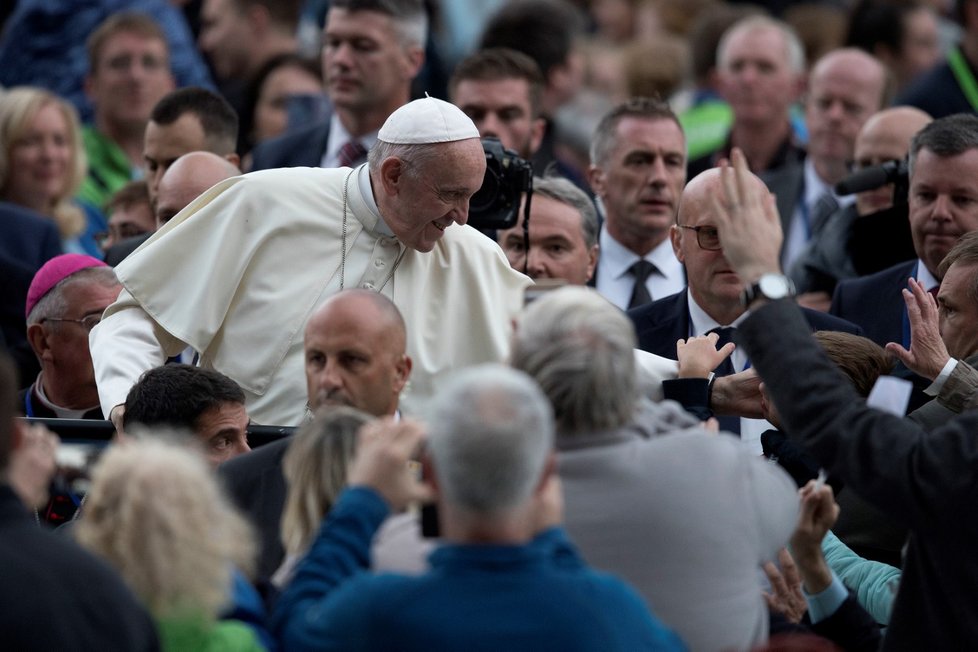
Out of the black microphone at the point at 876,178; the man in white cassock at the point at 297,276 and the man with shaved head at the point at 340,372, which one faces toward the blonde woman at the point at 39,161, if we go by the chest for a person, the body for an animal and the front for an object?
the black microphone

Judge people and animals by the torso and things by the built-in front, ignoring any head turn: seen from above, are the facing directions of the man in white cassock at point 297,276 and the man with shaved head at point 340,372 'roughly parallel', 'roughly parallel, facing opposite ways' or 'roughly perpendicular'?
roughly perpendicular

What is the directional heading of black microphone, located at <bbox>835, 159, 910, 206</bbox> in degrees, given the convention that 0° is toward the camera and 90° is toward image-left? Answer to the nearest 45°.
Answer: approximately 90°

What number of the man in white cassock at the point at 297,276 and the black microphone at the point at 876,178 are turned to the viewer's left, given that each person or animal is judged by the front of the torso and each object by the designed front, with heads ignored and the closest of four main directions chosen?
1

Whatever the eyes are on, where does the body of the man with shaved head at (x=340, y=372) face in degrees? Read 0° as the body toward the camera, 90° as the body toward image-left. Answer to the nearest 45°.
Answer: approximately 45°

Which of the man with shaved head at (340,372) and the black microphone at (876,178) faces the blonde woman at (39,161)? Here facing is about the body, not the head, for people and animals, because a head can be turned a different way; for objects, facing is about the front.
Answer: the black microphone
